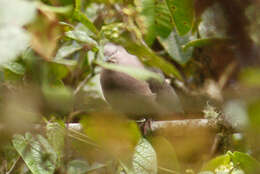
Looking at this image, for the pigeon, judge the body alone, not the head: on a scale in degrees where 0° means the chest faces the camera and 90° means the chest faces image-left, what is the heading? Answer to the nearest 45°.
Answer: approximately 90°

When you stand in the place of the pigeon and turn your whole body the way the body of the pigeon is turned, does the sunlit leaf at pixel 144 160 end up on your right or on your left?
on your left

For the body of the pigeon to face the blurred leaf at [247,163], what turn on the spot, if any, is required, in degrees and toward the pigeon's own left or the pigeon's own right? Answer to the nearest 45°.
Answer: approximately 135° to the pigeon's own left

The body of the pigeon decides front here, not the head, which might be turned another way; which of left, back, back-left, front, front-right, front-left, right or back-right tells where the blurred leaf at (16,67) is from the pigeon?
front-left

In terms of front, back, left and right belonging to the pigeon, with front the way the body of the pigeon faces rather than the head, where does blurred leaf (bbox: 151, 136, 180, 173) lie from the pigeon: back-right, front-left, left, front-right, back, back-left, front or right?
back-left

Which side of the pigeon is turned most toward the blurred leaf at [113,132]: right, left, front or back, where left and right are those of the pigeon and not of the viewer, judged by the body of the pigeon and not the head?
left

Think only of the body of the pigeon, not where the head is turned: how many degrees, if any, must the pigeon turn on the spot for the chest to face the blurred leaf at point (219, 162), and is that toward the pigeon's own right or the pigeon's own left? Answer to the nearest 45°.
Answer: approximately 135° to the pigeon's own left
